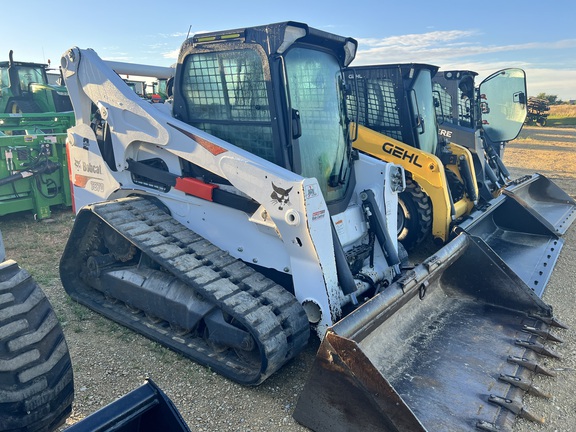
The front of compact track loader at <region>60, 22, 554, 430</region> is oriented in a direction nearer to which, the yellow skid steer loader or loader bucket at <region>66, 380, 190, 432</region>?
the loader bucket

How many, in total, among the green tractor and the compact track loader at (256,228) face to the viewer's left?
0

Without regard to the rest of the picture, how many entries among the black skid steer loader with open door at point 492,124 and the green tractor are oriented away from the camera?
0

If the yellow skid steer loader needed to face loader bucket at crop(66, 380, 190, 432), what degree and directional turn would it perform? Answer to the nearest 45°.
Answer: approximately 45° to its right

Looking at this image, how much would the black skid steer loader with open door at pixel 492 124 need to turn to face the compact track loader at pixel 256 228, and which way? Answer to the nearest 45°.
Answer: approximately 45° to its right

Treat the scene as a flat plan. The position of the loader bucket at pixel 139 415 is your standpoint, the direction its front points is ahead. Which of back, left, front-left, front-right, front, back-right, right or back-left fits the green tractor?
back-left

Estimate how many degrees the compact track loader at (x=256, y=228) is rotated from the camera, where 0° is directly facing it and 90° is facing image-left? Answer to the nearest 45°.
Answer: approximately 315°
